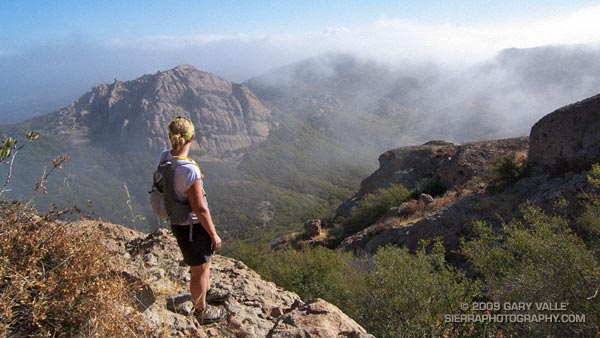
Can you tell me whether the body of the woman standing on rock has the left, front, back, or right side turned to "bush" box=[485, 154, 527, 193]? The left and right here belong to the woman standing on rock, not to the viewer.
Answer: front

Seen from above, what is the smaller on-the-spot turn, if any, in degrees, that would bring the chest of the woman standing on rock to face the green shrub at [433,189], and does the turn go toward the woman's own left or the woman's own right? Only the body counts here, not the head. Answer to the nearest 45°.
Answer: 0° — they already face it

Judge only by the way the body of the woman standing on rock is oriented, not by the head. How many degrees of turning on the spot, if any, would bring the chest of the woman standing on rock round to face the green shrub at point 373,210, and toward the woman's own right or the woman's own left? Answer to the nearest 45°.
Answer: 0° — they already face it

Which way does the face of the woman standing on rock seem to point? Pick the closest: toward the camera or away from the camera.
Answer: away from the camera

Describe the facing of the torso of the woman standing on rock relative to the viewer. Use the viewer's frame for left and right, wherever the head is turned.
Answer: facing away from the viewer and to the right of the viewer
